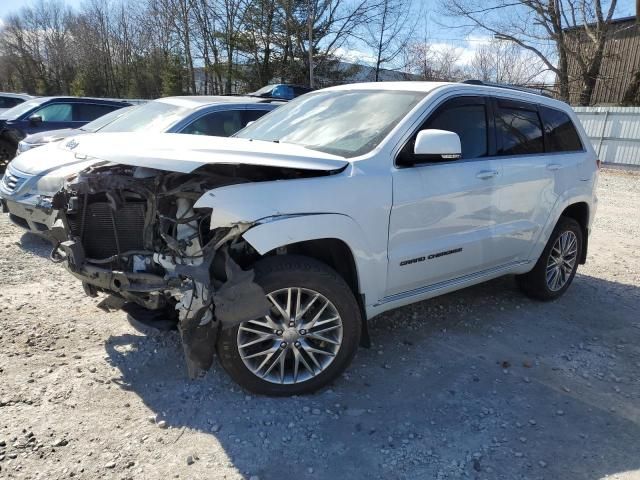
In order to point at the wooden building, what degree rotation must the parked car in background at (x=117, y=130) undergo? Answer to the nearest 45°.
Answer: approximately 180°

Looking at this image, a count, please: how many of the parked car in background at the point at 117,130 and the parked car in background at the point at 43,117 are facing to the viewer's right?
0

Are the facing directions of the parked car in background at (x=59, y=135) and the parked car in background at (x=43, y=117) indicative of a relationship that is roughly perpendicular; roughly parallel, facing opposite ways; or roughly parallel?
roughly parallel

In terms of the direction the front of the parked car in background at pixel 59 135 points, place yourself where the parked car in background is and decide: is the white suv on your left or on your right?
on your left

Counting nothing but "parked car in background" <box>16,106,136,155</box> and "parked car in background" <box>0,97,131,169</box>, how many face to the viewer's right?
0

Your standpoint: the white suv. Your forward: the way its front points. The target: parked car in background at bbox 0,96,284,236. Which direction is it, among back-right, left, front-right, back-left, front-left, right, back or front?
right

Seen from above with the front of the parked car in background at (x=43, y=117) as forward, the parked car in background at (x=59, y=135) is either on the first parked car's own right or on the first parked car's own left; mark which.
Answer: on the first parked car's own left

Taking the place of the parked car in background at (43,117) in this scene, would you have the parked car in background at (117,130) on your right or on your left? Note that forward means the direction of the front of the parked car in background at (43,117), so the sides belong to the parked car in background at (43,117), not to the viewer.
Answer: on your left

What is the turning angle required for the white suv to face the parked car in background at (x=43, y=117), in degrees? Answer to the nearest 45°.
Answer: approximately 90° to its right

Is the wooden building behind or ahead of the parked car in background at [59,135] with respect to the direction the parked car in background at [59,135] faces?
behind

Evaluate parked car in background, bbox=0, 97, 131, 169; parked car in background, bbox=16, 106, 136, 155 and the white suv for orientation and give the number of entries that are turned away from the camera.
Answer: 0

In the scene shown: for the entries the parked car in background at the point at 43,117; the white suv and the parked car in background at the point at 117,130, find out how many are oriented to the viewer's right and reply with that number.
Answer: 0

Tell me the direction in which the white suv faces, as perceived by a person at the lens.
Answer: facing the viewer and to the left of the viewer

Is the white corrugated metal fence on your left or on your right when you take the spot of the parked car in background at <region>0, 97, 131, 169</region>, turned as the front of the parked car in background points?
on your left

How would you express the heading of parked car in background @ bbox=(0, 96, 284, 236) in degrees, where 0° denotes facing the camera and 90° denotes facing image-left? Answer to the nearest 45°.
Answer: approximately 45°

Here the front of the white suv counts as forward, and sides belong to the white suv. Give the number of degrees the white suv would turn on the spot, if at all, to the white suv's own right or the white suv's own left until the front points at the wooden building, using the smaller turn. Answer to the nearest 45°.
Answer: approximately 180°
